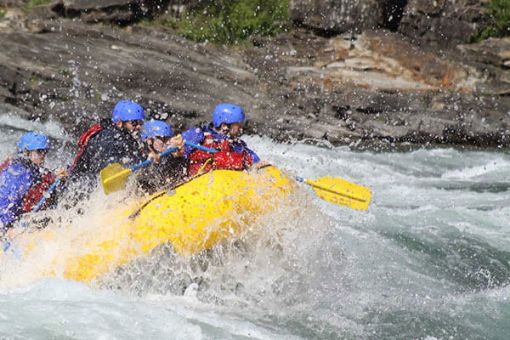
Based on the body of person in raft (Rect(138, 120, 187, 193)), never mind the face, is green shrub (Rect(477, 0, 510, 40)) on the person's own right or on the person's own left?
on the person's own left

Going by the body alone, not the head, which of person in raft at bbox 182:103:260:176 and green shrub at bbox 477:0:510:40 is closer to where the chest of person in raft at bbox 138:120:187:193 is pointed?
the person in raft

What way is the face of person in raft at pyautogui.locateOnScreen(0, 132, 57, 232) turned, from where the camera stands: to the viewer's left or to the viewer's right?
to the viewer's right

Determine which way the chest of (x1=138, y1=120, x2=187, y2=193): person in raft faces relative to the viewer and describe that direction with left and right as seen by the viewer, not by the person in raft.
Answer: facing the viewer and to the right of the viewer

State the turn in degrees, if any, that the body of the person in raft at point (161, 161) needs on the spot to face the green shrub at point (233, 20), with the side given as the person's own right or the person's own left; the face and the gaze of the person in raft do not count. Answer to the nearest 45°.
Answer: approximately 135° to the person's own left
